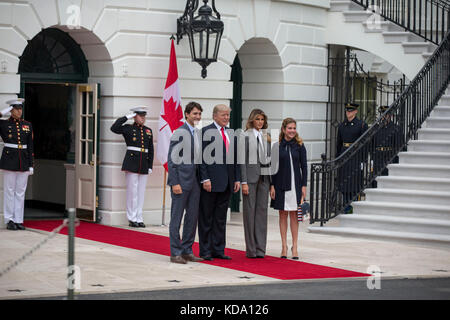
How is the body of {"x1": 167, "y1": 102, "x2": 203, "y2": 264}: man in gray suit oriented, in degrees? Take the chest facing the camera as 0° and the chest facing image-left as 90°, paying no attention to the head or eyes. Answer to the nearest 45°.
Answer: approximately 315°

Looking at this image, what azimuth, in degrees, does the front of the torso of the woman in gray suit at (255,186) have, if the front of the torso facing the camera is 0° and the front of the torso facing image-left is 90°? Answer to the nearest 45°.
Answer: approximately 315°

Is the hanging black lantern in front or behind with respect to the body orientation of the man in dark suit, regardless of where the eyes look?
behind

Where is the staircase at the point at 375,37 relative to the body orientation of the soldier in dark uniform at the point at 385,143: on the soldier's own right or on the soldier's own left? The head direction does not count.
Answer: on the soldier's own right

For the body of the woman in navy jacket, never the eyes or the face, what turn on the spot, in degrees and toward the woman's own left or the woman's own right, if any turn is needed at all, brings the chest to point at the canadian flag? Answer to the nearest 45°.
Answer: approximately 135° to the woman's own right

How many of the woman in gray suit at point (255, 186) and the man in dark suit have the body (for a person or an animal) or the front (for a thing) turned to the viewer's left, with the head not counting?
0
